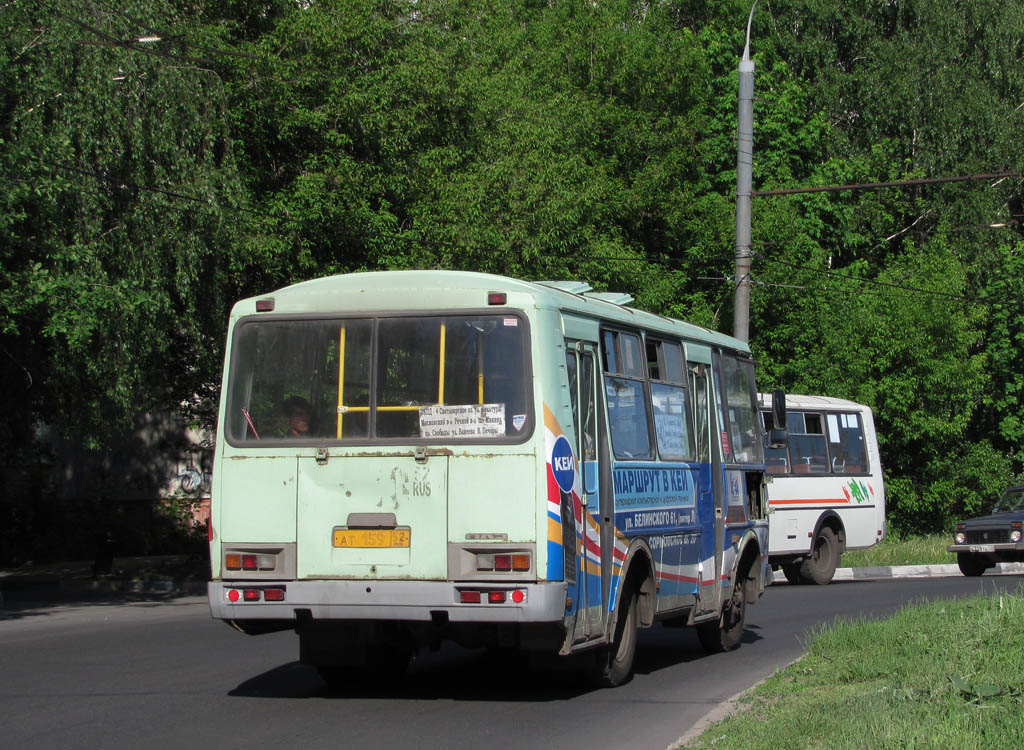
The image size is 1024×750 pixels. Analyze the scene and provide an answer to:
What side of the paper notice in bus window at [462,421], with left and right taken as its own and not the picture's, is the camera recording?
front

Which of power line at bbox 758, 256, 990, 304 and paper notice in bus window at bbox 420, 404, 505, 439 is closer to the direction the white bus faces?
the paper notice in bus window

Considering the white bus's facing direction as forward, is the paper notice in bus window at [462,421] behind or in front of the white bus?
in front

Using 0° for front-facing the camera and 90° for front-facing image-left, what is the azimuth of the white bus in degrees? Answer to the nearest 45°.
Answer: approximately 45°

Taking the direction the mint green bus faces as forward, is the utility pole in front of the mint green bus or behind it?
in front

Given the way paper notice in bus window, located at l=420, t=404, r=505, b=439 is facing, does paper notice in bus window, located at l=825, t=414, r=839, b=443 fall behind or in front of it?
behind

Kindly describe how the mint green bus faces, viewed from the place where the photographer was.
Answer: facing away from the viewer and to the right of the viewer

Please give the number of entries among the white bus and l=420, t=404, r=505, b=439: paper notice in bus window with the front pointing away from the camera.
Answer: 0

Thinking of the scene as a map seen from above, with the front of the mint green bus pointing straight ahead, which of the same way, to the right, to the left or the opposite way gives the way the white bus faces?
the opposite way

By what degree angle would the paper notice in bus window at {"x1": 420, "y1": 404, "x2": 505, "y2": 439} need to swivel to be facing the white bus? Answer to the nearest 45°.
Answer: approximately 135° to its left

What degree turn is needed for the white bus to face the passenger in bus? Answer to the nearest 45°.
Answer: approximately 45° to its left

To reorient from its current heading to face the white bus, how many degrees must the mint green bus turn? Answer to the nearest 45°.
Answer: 0° — it already faces it
